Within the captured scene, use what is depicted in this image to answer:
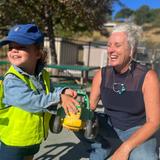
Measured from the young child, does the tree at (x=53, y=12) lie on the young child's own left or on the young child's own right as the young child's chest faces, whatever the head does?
on the young child's own left

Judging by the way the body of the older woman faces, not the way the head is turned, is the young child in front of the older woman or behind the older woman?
in front

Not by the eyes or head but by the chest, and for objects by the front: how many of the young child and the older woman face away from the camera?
0

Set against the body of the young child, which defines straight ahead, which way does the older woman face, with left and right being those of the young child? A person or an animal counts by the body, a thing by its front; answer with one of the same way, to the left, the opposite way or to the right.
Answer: to the right

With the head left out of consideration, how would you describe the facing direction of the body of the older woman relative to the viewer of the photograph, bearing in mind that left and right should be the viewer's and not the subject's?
facing the viewer and to the left of the viewer

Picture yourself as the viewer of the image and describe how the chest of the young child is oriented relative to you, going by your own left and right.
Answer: facing the viewer and to the right of the viewer
